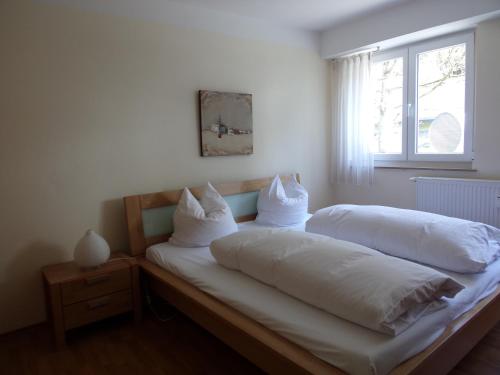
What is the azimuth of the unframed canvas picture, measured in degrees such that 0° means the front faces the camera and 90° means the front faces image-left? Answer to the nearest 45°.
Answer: approximately 315°

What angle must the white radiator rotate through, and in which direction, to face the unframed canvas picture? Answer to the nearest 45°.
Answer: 0° — it already faces it

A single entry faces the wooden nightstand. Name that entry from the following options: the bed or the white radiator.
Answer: the white radiator

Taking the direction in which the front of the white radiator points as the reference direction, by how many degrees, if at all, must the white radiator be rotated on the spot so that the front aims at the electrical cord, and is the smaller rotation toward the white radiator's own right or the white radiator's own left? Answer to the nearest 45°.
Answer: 0° — it already faces it

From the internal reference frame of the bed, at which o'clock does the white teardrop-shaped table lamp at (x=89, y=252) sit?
The white teardrop-shaped table lamp is roughly at 5 o'clock from the bed.

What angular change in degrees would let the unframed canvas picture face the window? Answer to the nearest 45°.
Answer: approximately 45° to its left

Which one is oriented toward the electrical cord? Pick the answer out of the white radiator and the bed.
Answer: the white radiator

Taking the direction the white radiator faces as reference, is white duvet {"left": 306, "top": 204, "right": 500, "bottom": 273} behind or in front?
in front

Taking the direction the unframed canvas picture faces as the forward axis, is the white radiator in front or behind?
in front

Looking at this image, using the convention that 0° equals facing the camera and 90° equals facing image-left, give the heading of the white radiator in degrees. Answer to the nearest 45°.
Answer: approximately 45°
